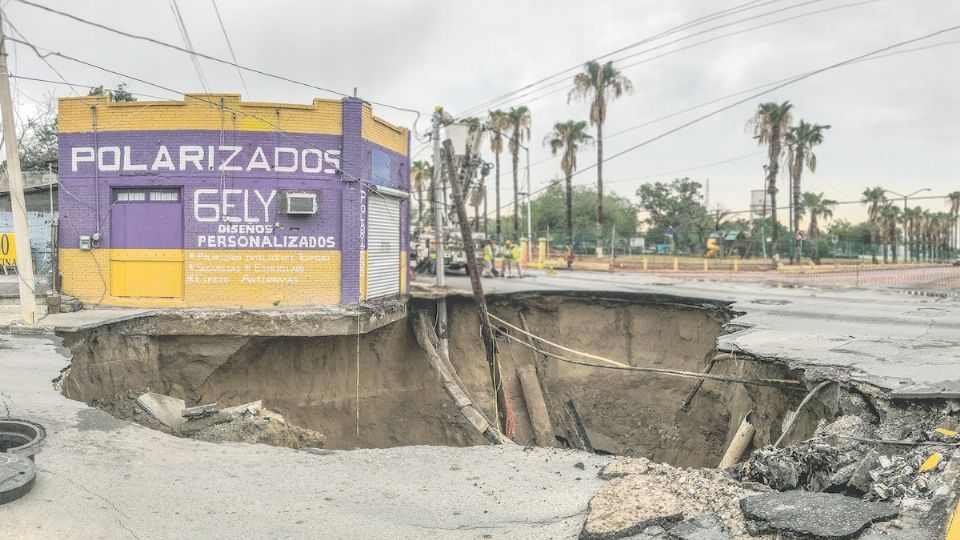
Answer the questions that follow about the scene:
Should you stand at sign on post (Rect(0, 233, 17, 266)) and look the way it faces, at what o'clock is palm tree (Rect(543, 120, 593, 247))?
The palm tree is roughly at 8 o'clock from the sign on post.

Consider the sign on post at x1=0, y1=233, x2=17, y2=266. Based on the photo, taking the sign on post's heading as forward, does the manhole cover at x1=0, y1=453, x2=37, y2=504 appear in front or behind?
in front

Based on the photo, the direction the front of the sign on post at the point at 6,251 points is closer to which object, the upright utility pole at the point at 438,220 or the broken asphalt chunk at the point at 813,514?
the broken asphalt chunk

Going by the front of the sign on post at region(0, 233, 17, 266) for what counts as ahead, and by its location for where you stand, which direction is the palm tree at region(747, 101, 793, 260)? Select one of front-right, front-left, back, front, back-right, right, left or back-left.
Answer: left

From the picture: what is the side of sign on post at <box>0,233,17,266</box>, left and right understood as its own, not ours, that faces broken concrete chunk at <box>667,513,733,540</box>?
front

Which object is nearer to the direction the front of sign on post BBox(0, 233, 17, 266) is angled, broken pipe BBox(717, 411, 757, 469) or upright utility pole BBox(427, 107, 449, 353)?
the broken pipe

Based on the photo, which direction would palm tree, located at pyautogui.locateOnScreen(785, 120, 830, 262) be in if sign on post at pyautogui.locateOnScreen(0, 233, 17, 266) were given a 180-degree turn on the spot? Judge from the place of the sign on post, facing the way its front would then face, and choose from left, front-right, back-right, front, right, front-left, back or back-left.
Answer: right

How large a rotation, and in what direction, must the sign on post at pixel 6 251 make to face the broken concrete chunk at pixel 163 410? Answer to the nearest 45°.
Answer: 0° — it already faces it

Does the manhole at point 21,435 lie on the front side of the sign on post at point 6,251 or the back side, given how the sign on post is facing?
on the front side

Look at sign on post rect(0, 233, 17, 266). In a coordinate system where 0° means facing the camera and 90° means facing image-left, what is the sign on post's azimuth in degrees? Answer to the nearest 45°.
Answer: approximately 0°
